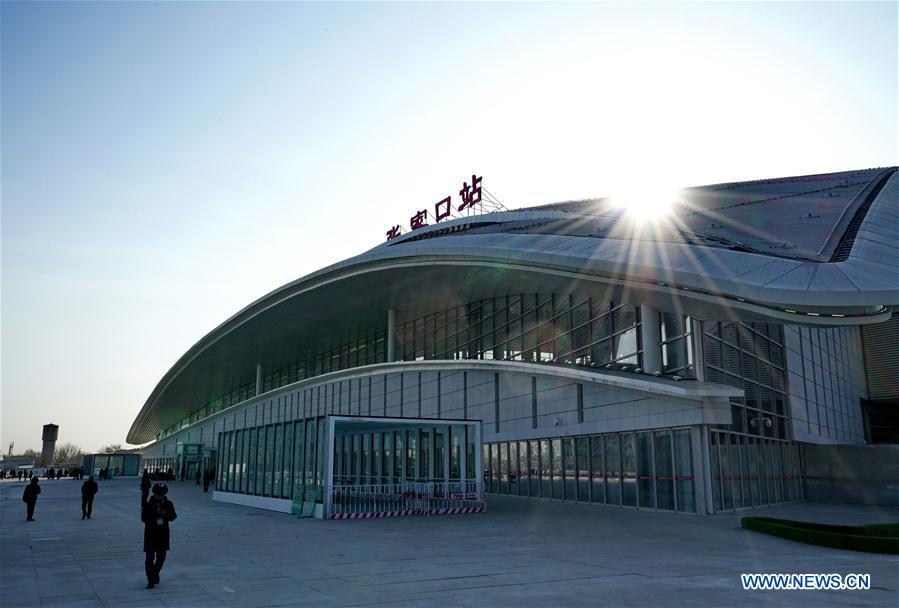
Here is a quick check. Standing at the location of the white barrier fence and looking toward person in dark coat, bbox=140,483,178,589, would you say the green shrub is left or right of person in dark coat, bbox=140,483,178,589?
left

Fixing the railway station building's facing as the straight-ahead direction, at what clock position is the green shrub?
The green shrub is roughly at 10 o'clock from the railway station building.

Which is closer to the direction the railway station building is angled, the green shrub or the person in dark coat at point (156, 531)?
the person in dark coat

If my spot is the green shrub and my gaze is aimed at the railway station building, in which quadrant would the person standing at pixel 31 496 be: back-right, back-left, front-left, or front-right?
front-left

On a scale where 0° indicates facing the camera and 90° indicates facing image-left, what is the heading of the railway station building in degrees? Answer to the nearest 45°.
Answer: approximately 45°

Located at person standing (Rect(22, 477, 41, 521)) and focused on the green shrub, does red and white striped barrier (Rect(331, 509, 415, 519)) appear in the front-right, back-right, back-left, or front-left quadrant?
front-left

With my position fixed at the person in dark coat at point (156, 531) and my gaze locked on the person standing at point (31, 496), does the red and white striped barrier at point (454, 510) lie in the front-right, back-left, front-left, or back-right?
front-right

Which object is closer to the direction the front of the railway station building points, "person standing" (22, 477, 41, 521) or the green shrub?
the person standing

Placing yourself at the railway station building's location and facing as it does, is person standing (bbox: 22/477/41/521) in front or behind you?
in front

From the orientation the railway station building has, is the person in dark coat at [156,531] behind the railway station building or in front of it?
in front
